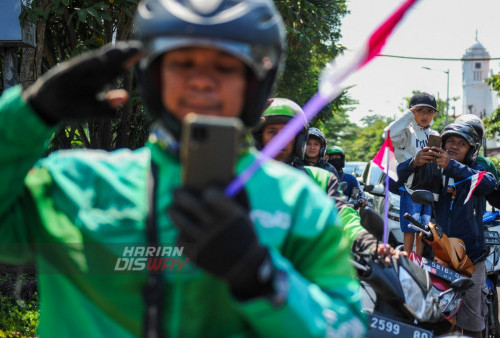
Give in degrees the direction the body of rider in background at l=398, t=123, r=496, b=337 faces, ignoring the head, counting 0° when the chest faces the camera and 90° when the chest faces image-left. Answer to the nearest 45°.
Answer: approximately 45°

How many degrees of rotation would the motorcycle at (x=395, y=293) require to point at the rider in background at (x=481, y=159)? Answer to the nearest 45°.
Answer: approximately 135° to its left

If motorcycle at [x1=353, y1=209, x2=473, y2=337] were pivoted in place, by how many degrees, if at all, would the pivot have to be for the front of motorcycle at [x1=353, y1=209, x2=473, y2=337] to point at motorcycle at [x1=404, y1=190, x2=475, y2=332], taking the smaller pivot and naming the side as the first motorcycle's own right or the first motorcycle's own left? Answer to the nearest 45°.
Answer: approximately 135° to the first motorcycle's own left

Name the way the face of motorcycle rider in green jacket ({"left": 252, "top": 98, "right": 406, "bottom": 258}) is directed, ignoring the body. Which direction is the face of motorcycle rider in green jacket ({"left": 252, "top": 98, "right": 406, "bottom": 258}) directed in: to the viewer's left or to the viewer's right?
to the viewer's left

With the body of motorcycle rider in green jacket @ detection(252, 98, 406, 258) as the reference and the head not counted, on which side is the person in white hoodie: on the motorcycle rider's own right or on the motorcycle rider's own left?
on the motorcycle rider's own left
